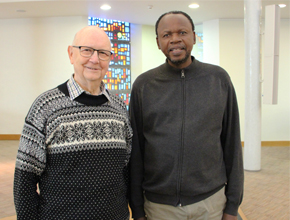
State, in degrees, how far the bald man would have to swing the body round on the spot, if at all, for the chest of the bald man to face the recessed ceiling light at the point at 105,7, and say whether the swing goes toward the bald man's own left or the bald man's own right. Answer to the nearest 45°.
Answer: approximately 135° to the bald man's own left

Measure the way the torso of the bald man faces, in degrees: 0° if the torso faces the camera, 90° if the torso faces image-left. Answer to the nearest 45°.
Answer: approximately 315°

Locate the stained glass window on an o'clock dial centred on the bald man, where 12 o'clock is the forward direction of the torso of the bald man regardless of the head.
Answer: The stained glass window is roughly at 8 o'clock from the bald man.
